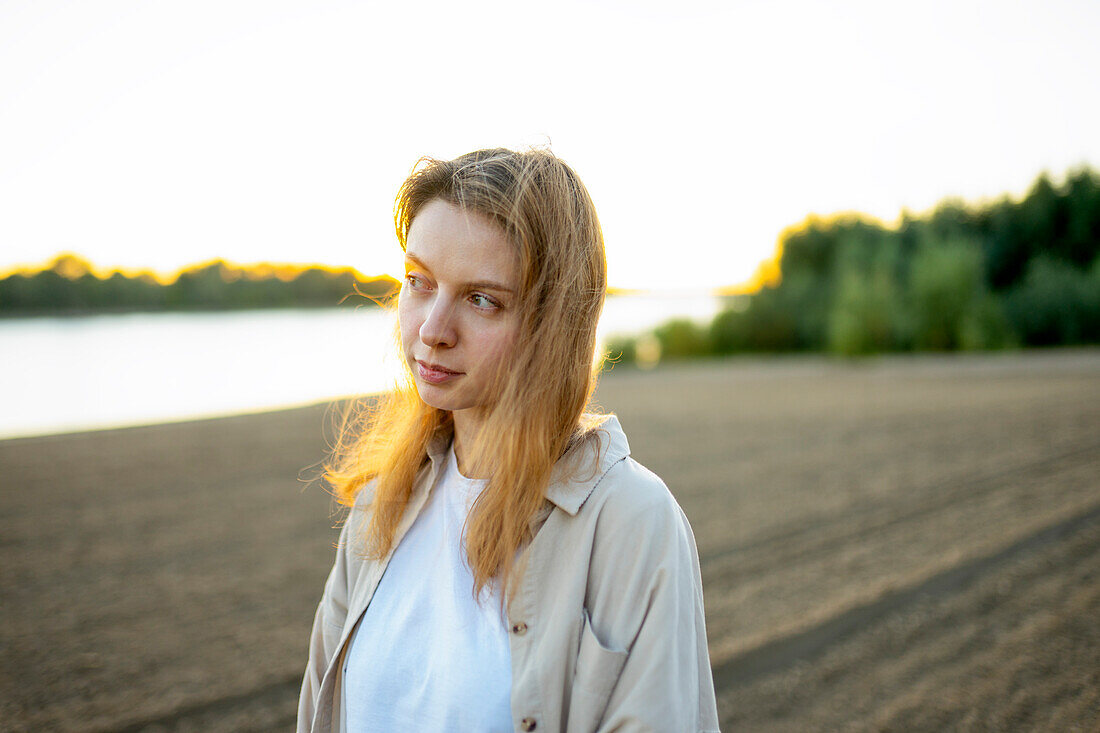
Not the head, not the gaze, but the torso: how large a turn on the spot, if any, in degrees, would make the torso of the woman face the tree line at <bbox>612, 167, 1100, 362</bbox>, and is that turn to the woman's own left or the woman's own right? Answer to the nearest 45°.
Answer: approximately 180°

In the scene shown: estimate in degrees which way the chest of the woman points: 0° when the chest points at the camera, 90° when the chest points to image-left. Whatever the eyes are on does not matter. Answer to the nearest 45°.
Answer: approximately 45°
